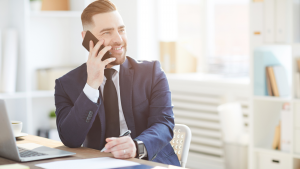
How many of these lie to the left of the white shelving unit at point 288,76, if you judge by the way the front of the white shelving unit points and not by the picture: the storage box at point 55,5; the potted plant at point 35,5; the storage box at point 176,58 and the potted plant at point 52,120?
0

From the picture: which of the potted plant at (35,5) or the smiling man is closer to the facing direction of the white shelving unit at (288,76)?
the smiling man

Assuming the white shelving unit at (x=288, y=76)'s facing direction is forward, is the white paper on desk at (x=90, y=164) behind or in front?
in front

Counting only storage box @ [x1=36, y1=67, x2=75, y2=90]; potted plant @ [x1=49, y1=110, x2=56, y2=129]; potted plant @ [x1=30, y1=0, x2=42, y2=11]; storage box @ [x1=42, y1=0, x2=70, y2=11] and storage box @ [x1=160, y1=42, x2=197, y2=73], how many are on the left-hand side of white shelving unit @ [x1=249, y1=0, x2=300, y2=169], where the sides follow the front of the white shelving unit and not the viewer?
0

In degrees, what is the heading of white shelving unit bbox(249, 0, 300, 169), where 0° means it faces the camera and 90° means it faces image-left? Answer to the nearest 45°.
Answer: approximately 0°

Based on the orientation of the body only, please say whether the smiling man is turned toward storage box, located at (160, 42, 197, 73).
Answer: no

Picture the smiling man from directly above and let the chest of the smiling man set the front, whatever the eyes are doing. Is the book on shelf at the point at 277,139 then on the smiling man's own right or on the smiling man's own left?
on the smiling man's own left

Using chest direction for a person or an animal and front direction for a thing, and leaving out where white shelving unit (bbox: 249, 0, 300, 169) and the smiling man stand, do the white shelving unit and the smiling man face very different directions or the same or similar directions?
same or similar directions

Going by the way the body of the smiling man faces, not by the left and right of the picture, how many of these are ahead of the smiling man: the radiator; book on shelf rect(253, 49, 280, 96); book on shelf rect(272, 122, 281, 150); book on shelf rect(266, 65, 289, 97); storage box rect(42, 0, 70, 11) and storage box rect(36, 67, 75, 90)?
0

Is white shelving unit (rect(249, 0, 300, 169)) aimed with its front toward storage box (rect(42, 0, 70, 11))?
no

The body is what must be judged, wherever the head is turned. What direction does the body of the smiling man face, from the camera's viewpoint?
toward the camera

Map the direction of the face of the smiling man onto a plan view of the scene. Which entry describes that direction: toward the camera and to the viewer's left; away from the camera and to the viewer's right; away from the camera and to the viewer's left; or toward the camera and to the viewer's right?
toward the camera and to the viewer's right

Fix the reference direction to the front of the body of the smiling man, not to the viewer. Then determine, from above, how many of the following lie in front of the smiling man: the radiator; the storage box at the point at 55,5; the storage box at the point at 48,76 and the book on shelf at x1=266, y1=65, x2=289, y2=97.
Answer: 0
